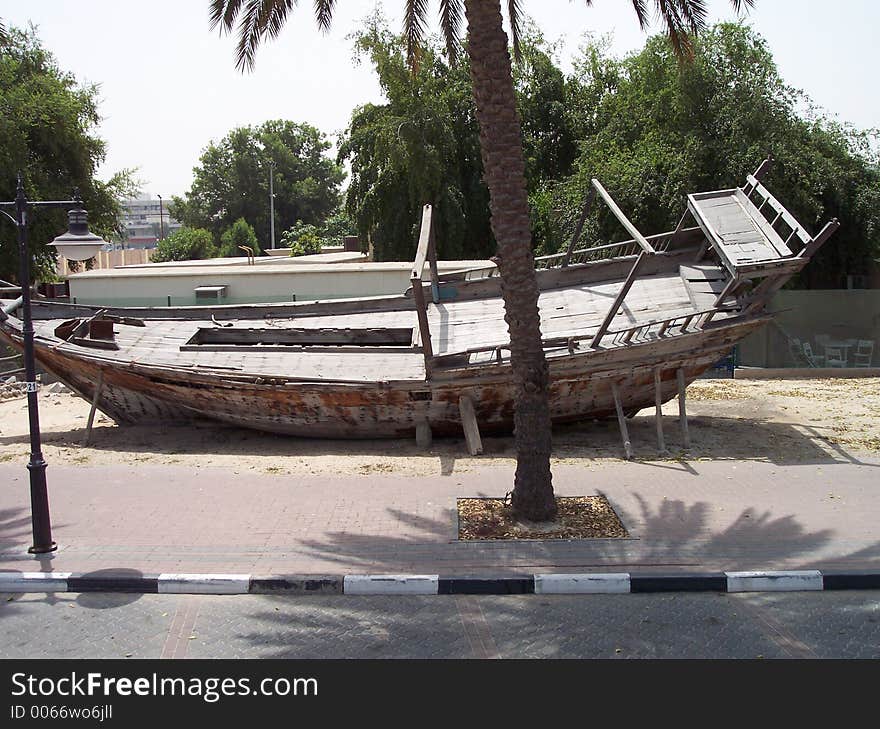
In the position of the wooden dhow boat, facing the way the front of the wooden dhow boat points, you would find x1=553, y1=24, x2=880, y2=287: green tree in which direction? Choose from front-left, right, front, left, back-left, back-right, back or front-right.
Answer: back-right

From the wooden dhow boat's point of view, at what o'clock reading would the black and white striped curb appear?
The black and white striped curb is roughly at 9 o'clock from the wooden dhow boat.

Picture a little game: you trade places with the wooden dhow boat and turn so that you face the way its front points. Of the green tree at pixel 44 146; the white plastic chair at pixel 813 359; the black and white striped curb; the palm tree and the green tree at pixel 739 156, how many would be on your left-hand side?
2

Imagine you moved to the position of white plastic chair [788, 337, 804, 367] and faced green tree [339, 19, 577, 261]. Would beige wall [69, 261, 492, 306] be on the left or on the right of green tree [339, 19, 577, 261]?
left

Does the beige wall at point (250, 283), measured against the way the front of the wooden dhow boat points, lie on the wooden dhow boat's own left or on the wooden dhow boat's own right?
on the wooden dhow boat's own right

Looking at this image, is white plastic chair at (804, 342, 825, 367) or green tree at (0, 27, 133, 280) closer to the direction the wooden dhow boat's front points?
the green tree

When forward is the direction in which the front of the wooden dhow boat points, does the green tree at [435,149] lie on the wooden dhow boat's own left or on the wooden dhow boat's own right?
on the wooden dhow boat's own right

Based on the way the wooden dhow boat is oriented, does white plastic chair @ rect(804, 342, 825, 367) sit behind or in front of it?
behind

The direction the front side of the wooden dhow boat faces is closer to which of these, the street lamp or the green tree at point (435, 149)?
the street lamp

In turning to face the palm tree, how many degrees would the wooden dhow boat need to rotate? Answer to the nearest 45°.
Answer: approximately 90° to its left

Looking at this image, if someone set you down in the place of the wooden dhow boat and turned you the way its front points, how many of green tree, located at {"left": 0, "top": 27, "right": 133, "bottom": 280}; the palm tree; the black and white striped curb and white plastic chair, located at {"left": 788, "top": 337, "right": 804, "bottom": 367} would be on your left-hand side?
2

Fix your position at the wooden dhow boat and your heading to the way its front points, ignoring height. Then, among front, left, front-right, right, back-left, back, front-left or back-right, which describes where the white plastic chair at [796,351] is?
back-right

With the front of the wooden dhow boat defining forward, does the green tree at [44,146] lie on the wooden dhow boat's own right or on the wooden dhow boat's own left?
on the wooden dhow boat's own right

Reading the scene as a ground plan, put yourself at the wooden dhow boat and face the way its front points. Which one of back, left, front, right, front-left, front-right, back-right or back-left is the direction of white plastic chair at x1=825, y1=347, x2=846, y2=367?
back-right

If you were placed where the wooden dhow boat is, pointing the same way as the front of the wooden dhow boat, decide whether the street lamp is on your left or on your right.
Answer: on your left

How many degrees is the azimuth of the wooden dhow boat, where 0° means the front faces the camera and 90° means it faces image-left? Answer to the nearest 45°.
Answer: approximately 90°
